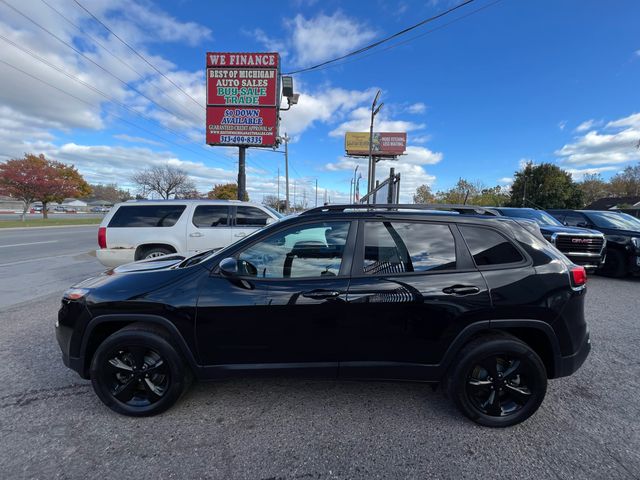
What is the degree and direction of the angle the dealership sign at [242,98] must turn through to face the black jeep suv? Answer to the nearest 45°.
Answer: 0° — it already faces it

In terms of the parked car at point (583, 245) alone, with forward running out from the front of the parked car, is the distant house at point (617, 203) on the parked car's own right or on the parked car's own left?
on the parked car's own left

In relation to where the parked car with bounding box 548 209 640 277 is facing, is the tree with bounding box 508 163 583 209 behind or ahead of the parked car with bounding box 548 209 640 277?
behind

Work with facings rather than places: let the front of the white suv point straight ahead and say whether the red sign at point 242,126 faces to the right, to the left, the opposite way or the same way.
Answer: to the right

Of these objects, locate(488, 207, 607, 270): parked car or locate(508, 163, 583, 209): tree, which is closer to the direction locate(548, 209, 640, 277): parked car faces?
the parked car

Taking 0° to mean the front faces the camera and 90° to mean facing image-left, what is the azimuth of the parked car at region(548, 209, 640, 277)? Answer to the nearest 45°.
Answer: approximately 315°

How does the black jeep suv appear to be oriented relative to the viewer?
to the viewer's left

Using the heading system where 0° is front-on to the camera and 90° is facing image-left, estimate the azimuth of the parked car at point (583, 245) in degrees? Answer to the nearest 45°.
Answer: approximately 315°

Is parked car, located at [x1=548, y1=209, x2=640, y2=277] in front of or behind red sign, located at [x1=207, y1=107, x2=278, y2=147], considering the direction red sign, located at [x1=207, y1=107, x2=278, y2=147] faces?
in front

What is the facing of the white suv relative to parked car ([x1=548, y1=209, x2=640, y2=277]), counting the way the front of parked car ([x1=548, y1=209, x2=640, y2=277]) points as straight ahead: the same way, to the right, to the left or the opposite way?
to the left
